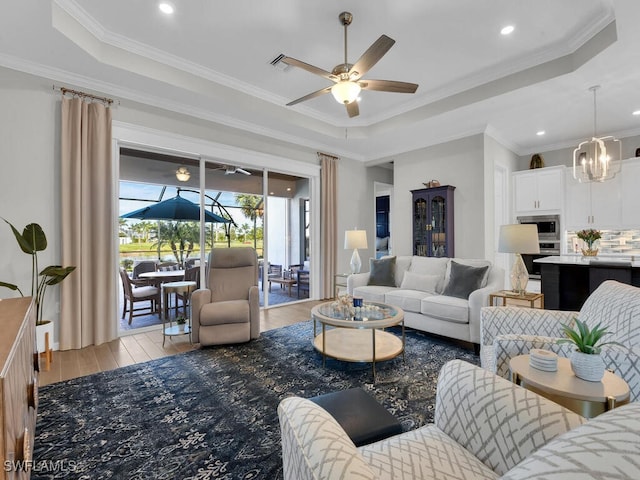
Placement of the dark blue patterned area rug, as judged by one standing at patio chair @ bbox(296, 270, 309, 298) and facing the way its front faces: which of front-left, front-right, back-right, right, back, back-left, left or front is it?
back-left

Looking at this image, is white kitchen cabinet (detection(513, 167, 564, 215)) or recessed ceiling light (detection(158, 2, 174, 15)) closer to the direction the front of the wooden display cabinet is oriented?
the recessed ceiling light

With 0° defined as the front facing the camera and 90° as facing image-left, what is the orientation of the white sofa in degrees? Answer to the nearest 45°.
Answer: approximately 45°

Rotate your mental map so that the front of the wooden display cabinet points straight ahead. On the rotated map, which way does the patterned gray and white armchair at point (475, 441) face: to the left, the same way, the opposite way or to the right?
to the right

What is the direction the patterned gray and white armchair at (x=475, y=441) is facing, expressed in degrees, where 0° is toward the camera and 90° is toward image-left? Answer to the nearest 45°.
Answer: approximately 135°

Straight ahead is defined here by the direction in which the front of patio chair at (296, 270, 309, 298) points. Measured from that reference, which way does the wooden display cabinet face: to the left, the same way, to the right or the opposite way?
to the left

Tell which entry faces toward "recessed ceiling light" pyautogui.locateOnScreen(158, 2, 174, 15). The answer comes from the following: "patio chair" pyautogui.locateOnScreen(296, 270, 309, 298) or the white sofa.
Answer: the white sofa

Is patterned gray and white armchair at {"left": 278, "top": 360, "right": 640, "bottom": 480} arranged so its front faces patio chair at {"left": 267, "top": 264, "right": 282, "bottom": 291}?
yes

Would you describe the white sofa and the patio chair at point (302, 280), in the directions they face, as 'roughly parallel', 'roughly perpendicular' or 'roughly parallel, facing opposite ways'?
roughly perpendicular

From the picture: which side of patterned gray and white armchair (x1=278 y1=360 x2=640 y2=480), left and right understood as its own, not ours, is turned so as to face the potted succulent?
right

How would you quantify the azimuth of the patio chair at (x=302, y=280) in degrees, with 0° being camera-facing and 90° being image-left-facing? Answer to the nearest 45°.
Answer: approximately 135°

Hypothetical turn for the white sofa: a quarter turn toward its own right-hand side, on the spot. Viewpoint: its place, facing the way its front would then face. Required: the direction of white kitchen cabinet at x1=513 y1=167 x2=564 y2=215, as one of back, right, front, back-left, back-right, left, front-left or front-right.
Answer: right

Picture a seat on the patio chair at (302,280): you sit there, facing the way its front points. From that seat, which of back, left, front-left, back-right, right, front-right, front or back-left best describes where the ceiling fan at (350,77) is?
back-left

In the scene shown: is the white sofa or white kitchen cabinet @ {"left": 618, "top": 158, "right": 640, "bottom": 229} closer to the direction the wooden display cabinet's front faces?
the white sofa
